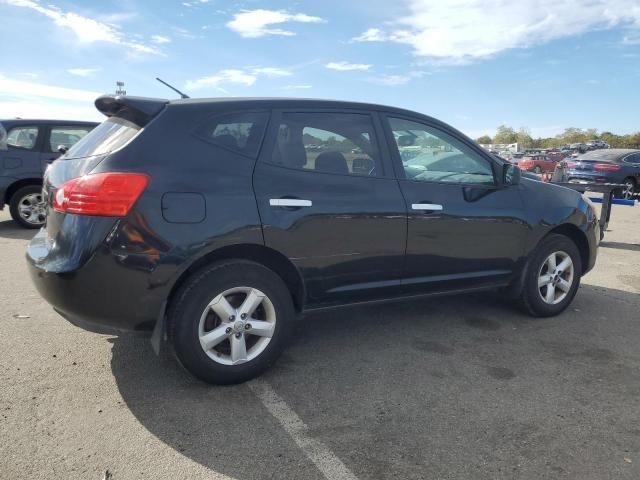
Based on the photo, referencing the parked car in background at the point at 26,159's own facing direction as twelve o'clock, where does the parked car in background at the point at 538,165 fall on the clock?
the parked car in background at the point at 538,165 is roughly at 11 o'clock from the parked car in background at the point at 26,159.

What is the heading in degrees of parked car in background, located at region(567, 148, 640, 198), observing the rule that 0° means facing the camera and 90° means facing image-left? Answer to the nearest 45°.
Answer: approximately 225°

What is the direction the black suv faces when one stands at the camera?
facing away from the viewer and to the right of the viewer

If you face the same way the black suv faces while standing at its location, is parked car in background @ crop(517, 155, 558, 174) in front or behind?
in front

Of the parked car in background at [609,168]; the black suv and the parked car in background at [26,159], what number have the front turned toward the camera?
0

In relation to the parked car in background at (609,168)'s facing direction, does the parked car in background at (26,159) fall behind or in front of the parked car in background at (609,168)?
behind

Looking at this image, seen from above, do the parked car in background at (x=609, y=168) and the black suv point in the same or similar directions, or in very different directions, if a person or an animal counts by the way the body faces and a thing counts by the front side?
same or similar directions

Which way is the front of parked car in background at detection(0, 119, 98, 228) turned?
to the viewer's right

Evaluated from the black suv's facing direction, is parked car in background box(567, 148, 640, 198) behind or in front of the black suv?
in front
